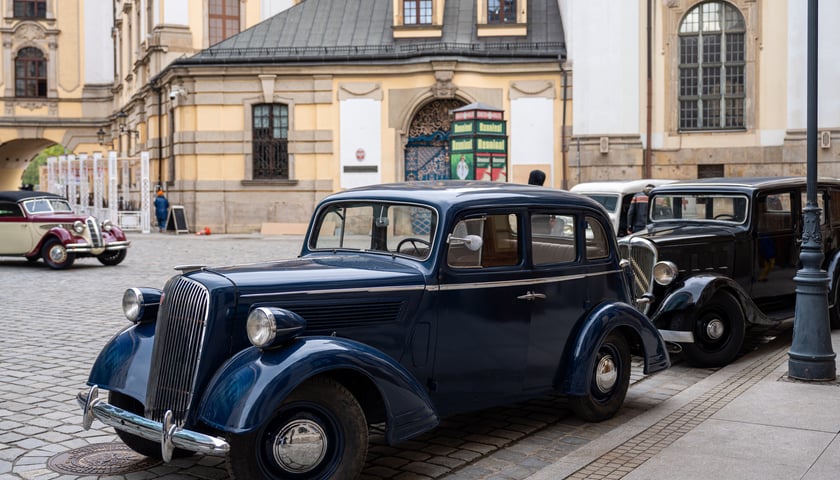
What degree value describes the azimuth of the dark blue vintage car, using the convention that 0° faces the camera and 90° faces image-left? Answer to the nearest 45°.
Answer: approximately 45°

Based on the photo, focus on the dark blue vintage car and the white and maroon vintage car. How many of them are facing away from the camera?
0

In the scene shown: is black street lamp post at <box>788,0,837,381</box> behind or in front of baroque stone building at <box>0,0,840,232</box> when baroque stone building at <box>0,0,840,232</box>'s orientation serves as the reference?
in front

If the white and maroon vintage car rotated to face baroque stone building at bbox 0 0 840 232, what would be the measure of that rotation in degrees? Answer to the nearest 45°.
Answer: approximately 90° to its left

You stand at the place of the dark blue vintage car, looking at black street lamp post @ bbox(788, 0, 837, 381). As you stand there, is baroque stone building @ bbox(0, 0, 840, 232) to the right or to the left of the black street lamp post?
left

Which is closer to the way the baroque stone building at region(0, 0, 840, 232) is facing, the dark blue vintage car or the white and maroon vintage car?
the dark blue vintage car

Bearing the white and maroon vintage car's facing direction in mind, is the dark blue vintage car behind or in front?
in front

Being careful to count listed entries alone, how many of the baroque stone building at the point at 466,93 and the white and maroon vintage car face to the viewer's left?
0

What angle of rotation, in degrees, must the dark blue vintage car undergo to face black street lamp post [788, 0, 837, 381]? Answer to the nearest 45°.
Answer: approximately 180°

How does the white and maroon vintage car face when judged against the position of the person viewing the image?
facing the viewer and to the right of the viewer
